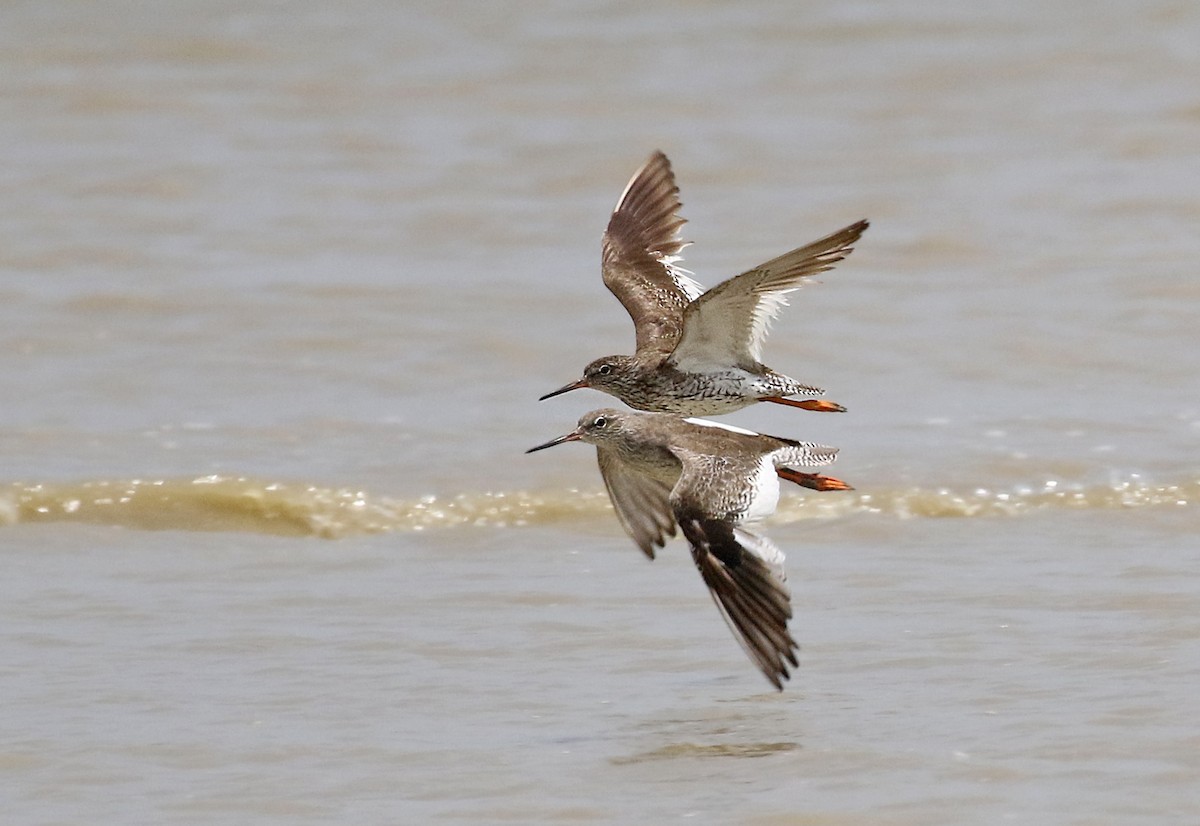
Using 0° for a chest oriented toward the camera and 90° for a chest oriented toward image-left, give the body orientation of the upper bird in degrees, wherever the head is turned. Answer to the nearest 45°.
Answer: approximately 90°
